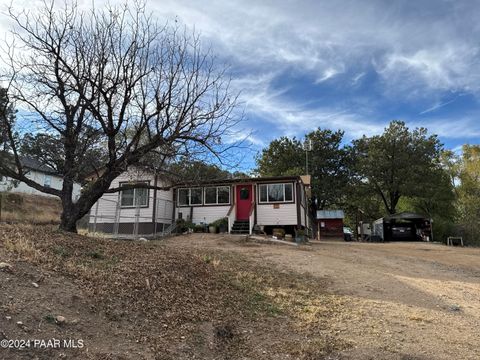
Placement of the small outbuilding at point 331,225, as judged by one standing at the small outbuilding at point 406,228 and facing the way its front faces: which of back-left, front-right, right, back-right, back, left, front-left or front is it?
right

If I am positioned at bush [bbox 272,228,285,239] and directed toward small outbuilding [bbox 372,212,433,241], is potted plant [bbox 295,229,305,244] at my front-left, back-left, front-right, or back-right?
front-right

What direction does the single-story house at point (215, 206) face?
toward the camera

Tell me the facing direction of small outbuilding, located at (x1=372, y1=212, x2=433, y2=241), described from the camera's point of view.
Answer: facing the viewer

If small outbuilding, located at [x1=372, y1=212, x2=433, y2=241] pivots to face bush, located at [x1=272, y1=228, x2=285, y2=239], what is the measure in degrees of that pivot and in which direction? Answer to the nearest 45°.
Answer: approximately 45° to its right

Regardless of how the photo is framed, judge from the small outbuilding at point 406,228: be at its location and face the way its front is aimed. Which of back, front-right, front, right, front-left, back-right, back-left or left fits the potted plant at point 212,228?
front-right

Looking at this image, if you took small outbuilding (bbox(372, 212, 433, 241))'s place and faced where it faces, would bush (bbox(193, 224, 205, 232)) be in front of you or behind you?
in front

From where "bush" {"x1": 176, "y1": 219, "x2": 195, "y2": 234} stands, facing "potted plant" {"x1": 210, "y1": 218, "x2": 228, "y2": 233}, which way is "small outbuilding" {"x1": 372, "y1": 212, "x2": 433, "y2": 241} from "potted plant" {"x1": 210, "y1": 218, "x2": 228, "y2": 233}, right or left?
left

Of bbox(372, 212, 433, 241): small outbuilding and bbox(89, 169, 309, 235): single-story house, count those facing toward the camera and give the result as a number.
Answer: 2

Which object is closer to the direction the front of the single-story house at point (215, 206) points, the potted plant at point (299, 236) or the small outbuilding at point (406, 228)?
the potted plant

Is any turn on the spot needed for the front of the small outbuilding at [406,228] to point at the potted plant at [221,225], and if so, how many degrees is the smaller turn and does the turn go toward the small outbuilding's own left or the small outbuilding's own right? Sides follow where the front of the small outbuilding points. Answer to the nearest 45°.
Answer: approximately 45° to the small outbuilding's own right
